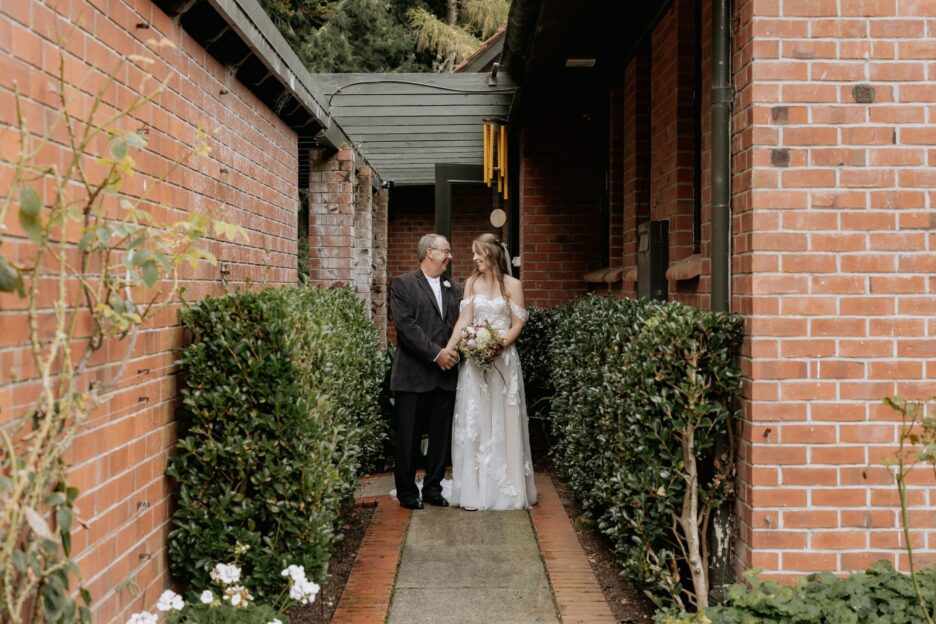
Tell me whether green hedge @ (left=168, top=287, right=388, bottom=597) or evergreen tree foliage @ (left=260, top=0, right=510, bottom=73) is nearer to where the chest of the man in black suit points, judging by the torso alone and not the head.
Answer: the green hedge

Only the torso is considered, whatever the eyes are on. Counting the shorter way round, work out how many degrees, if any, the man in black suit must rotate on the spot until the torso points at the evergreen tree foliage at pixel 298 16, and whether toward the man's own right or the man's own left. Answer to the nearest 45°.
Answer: approximately 135° to the man's own left

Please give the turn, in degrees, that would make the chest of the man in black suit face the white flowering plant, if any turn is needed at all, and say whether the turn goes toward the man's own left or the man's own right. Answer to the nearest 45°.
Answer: approximately 45° to the man's own right

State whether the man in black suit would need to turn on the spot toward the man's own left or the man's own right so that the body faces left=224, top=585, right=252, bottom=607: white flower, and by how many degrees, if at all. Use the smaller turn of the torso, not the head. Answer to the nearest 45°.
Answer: approximately 45° to the man's own right

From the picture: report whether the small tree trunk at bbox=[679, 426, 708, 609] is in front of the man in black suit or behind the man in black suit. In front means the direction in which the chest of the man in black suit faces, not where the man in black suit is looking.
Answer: in front

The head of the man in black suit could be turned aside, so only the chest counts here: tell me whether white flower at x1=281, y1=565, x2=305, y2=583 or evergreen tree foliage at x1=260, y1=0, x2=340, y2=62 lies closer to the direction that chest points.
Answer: the white flower

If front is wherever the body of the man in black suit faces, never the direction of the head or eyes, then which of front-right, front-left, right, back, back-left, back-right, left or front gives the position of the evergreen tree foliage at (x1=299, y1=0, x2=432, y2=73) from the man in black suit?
back-left

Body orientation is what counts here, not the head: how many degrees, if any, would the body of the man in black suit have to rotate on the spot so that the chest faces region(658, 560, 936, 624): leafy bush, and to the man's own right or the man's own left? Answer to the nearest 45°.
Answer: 0° — they already face it

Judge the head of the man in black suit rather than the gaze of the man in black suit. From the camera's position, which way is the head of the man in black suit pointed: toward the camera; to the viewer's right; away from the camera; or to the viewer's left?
to the viewer's right

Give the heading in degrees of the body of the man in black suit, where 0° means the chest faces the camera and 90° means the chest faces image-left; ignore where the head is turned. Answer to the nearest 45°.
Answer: approximately 315°

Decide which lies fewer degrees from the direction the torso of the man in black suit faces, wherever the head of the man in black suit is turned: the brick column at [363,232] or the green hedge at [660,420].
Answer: the green hedge

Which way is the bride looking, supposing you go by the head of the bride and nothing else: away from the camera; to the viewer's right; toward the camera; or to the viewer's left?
to the viewer's left

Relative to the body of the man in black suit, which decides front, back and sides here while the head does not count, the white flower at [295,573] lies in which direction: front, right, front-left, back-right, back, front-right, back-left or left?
front-right
